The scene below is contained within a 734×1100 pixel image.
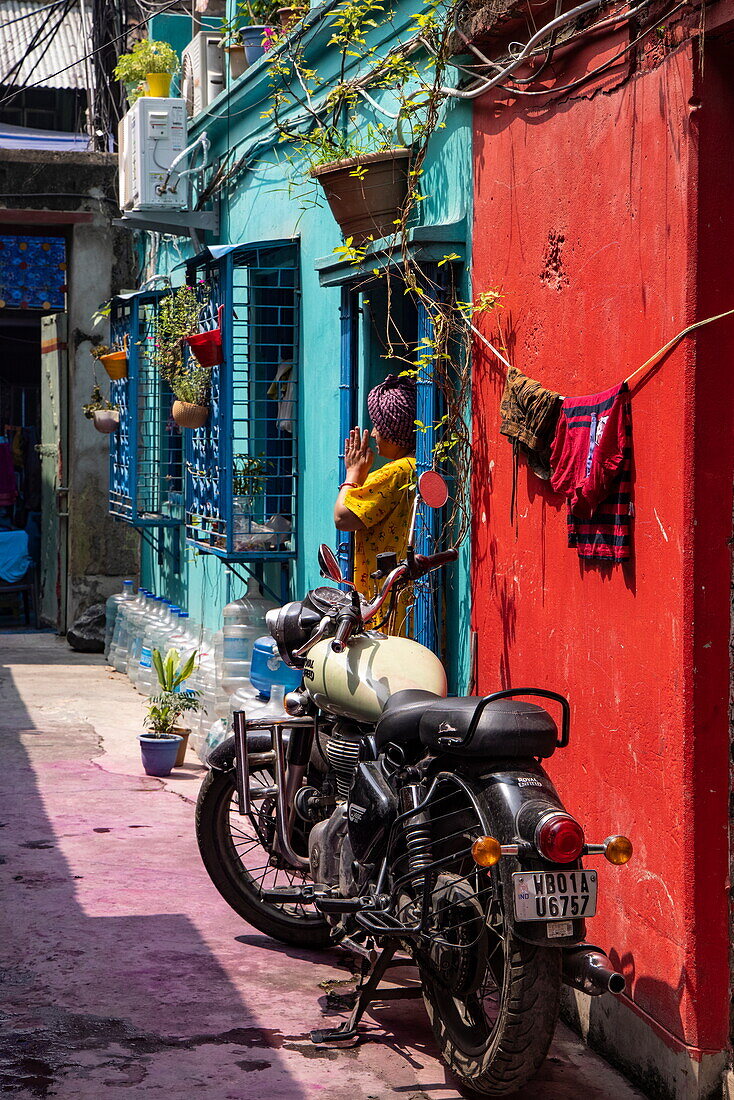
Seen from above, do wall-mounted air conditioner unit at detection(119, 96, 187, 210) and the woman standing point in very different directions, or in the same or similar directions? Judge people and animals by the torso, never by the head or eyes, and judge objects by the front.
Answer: same or similar directions

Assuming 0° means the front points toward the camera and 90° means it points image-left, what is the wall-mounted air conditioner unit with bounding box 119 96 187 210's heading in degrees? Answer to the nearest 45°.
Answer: approximately 90°

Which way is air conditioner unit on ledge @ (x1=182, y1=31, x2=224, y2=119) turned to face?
to the viewer's left

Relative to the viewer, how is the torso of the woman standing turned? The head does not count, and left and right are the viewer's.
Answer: facing to the left of the viewer

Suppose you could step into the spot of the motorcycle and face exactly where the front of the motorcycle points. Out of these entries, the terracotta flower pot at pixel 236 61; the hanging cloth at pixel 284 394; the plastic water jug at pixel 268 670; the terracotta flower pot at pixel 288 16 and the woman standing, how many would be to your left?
0

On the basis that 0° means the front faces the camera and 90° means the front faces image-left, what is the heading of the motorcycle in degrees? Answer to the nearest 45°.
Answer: approximately 135°

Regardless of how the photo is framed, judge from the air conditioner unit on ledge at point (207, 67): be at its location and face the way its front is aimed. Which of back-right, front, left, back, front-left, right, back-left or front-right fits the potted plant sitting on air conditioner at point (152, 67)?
front-left

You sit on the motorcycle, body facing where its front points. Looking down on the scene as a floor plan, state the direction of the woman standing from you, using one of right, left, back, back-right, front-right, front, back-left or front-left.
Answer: front-right

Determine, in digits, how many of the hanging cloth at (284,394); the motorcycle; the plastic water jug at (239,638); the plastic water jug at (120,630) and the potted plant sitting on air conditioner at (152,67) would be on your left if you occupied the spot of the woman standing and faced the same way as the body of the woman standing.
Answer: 1
